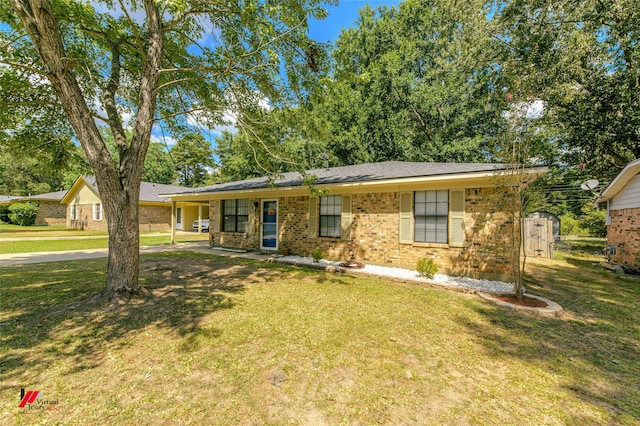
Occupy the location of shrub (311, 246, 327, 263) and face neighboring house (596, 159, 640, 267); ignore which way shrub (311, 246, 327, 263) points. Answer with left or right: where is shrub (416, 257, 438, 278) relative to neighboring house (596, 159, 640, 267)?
right

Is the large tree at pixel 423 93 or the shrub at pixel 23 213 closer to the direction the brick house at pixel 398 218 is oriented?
the shrub

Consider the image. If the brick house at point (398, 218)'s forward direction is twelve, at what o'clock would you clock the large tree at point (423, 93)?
The large tree is roughly at 5 o'clock from the brick house.

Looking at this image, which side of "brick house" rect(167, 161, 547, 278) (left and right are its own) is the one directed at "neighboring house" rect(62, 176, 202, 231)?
right

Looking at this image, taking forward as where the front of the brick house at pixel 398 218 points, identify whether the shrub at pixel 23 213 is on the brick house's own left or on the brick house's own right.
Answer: on the brick house's own right

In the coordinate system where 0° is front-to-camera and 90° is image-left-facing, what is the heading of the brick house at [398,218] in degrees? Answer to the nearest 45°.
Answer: approximately 45°

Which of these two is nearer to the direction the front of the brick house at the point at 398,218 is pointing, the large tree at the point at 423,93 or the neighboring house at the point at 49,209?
the neighboring house

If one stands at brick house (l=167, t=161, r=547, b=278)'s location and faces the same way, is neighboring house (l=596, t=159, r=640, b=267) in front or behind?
behind

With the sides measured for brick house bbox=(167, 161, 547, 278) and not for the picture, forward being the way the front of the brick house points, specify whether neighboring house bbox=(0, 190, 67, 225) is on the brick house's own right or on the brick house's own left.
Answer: on the brick house's own right

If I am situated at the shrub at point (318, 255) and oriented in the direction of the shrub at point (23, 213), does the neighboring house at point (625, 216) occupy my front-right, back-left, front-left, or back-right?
back-right
